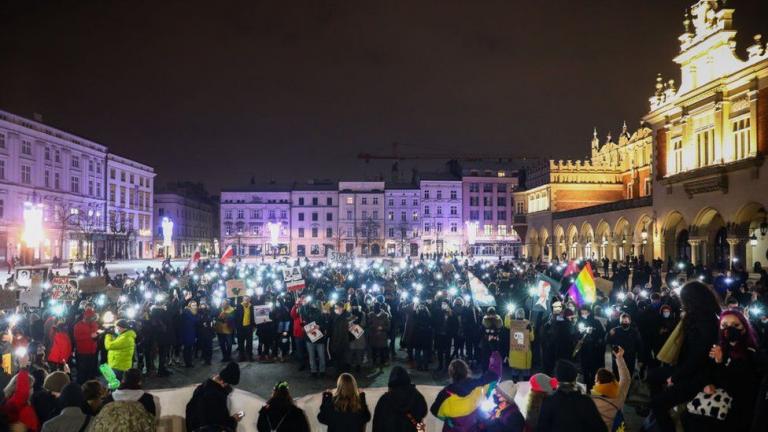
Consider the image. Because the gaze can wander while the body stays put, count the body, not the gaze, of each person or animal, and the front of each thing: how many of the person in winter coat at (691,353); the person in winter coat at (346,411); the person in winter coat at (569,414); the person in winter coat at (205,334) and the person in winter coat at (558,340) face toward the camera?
2

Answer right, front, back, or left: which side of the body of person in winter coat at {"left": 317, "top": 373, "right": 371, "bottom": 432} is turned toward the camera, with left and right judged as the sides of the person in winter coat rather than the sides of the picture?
back

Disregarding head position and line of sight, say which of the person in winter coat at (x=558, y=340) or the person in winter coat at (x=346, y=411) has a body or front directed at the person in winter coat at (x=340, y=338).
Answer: the person in winter coat at (x=346, y=411)

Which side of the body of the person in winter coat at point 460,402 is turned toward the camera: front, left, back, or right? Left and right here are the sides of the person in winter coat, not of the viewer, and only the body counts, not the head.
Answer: back

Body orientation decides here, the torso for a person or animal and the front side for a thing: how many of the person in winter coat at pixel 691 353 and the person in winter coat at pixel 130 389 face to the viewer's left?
1

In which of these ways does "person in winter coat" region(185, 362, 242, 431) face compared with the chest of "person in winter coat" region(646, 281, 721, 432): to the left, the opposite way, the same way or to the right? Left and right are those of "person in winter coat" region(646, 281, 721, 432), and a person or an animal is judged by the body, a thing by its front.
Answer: to the right

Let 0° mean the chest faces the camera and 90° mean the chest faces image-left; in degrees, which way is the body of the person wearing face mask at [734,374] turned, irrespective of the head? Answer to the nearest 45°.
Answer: approximately 45°

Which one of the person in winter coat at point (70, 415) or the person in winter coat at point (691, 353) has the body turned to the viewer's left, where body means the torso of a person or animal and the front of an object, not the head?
the person in winter coat at point (691, 353)

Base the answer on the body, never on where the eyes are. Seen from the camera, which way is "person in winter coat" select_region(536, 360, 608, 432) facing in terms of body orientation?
away from the camera
